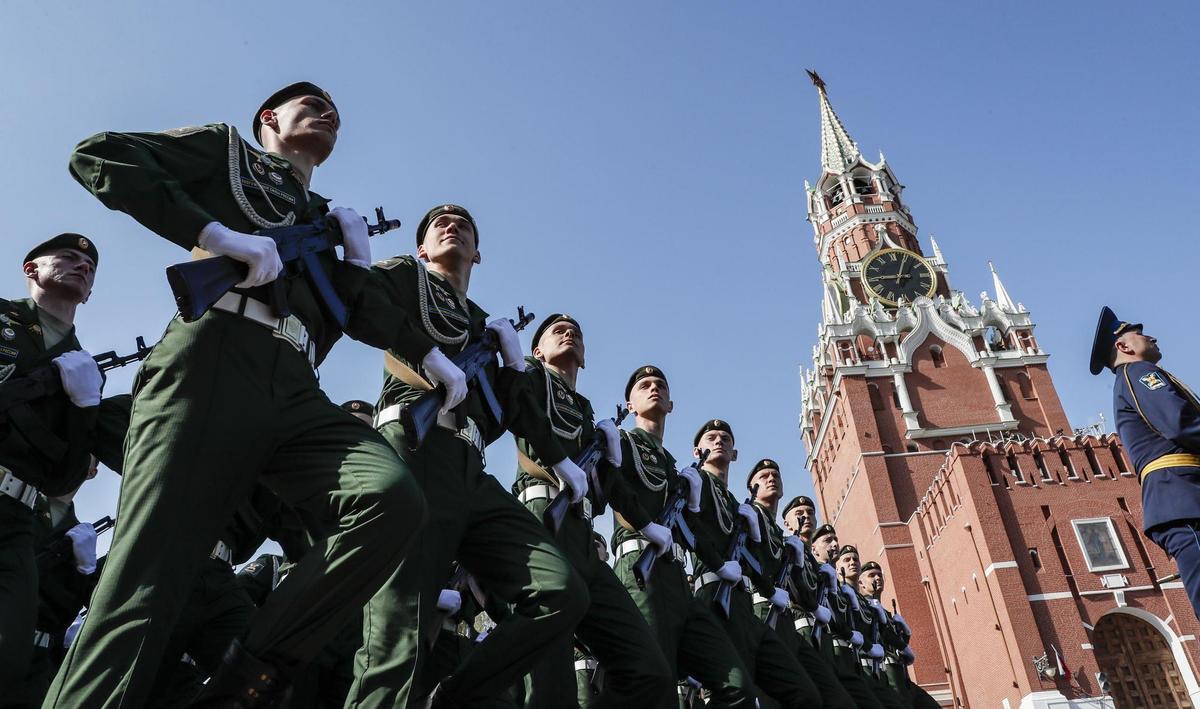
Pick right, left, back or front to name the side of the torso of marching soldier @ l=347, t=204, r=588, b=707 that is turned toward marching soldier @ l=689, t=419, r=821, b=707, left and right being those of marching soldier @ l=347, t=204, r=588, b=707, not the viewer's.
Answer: left

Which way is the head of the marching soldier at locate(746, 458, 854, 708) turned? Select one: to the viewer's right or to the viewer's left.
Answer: to the viewer's right

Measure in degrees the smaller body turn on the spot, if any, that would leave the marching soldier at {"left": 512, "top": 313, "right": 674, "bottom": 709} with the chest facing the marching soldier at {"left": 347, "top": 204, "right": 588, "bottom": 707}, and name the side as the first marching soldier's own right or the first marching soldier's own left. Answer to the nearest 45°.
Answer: approximately 90° to the first marching soldier's own right

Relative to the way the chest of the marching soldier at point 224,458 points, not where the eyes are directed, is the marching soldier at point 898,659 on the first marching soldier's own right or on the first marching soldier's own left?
on the first marching soldier's own left

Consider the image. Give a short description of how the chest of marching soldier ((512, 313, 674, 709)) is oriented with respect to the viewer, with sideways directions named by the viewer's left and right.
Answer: facing the viewer and to the right of the viewer
